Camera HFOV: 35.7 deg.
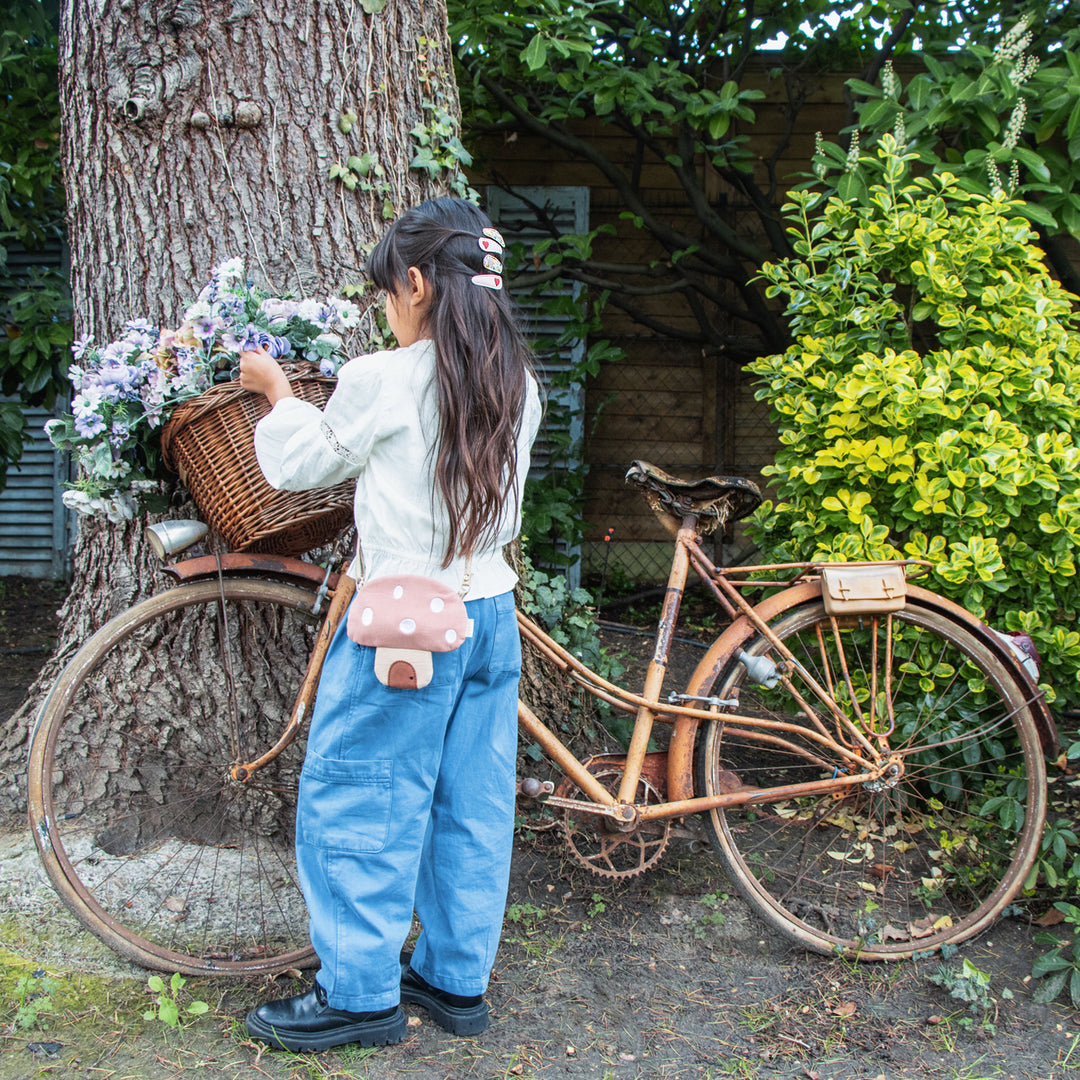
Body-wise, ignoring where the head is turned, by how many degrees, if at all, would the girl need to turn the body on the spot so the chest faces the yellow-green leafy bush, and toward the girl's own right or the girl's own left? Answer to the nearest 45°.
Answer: approximately 90° to the girl's own right

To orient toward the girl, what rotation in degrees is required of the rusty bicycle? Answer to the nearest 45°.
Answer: approximately 45° to its left

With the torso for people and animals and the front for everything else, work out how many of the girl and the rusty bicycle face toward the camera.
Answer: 0

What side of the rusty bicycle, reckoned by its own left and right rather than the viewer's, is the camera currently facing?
left

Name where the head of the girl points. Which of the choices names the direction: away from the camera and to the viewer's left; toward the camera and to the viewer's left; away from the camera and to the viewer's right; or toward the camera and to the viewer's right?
away from the camera and to the viewer's left

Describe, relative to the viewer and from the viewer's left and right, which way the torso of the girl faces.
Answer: facing away from the viewer and to the left of the viewer
